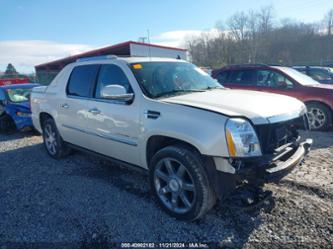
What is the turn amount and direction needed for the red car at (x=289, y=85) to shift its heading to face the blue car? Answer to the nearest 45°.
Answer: approximately 135° to its right

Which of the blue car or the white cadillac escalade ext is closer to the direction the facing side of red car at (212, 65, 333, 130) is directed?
the white cadillac escalade ext

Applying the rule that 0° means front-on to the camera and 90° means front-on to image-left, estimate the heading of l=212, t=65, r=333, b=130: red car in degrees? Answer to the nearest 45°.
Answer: approximately 315°

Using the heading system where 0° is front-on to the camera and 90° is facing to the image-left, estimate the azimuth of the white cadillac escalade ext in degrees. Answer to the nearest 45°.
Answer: approximately 315°

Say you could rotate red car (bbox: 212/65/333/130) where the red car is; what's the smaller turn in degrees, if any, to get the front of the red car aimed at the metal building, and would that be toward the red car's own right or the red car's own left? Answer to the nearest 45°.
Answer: approximately 180°

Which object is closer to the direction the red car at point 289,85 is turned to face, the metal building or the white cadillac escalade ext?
the white cadillac escalade ext

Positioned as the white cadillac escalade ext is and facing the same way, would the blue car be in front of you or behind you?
behind

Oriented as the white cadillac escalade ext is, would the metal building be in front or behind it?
behind

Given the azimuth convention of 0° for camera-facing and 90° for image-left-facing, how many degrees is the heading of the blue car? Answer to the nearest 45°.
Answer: approximately 315°
